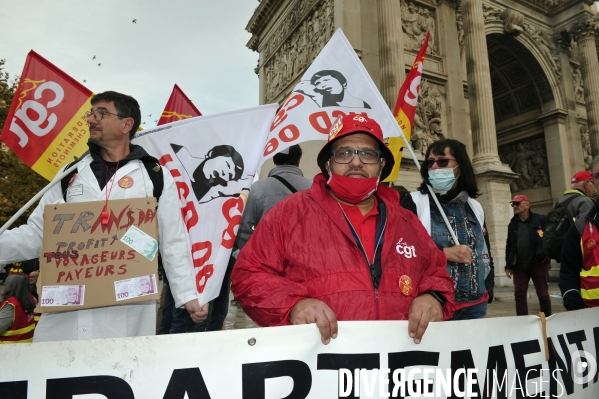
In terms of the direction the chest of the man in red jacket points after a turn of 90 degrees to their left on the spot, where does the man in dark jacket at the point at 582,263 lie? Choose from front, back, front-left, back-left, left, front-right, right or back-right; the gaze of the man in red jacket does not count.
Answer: front-left

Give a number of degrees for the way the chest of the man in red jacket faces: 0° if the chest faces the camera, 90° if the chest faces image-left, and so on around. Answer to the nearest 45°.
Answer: approximately 0°

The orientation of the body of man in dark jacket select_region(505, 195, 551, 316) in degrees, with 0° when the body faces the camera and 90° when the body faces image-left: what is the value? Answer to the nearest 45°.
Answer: approximately 45°

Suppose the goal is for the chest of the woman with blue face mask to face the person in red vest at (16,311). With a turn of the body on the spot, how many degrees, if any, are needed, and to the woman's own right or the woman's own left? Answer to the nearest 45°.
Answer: approximately 45° to the woman's own right

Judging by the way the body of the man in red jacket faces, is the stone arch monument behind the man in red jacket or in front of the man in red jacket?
behind

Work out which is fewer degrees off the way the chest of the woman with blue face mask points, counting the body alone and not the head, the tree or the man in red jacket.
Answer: the man in red jacket

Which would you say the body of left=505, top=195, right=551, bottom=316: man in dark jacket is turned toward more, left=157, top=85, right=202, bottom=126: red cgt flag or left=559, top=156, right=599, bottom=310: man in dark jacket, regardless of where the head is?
the red cgt flag

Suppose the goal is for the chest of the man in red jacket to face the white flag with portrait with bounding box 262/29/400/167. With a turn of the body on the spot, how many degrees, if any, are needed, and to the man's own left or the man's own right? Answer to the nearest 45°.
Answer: approximately 180°
